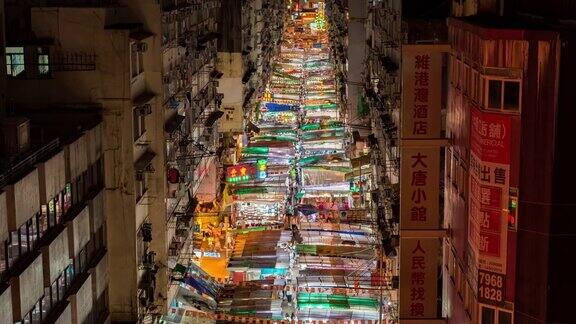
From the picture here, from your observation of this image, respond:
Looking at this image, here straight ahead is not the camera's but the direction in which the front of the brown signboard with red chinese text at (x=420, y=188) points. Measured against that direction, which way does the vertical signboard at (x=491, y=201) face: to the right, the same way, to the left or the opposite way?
the same way

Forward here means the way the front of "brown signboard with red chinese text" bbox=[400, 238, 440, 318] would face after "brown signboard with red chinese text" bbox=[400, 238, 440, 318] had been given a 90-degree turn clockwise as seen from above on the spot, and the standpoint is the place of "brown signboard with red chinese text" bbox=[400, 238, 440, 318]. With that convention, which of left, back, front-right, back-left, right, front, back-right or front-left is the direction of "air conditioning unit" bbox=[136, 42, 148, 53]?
front-right

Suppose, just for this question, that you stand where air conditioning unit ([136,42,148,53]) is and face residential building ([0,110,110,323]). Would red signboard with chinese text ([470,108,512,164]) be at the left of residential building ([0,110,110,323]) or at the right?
left

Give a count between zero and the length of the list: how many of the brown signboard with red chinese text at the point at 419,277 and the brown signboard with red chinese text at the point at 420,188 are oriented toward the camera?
2

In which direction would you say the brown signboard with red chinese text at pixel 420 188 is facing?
toward the camera

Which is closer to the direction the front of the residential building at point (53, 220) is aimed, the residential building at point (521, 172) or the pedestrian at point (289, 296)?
the residential building

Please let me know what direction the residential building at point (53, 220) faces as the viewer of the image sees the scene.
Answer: facing the viewer and to the right of the viewer

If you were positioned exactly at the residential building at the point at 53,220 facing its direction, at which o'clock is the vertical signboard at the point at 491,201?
The vertical signboard is roughly at 12 o'clock from the residential building.

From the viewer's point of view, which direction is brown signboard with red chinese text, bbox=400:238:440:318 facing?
toward the camera

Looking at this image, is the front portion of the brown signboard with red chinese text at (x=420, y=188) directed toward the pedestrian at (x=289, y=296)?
no

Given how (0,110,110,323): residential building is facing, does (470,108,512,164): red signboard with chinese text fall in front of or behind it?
in front

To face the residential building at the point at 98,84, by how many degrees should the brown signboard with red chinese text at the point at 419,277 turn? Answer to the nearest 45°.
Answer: approximately 135° to its right

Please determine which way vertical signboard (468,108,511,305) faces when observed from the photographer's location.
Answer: facing the viewer

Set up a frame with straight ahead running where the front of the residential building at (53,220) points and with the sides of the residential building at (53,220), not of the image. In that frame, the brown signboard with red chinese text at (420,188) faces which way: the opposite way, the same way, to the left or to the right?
to the right
